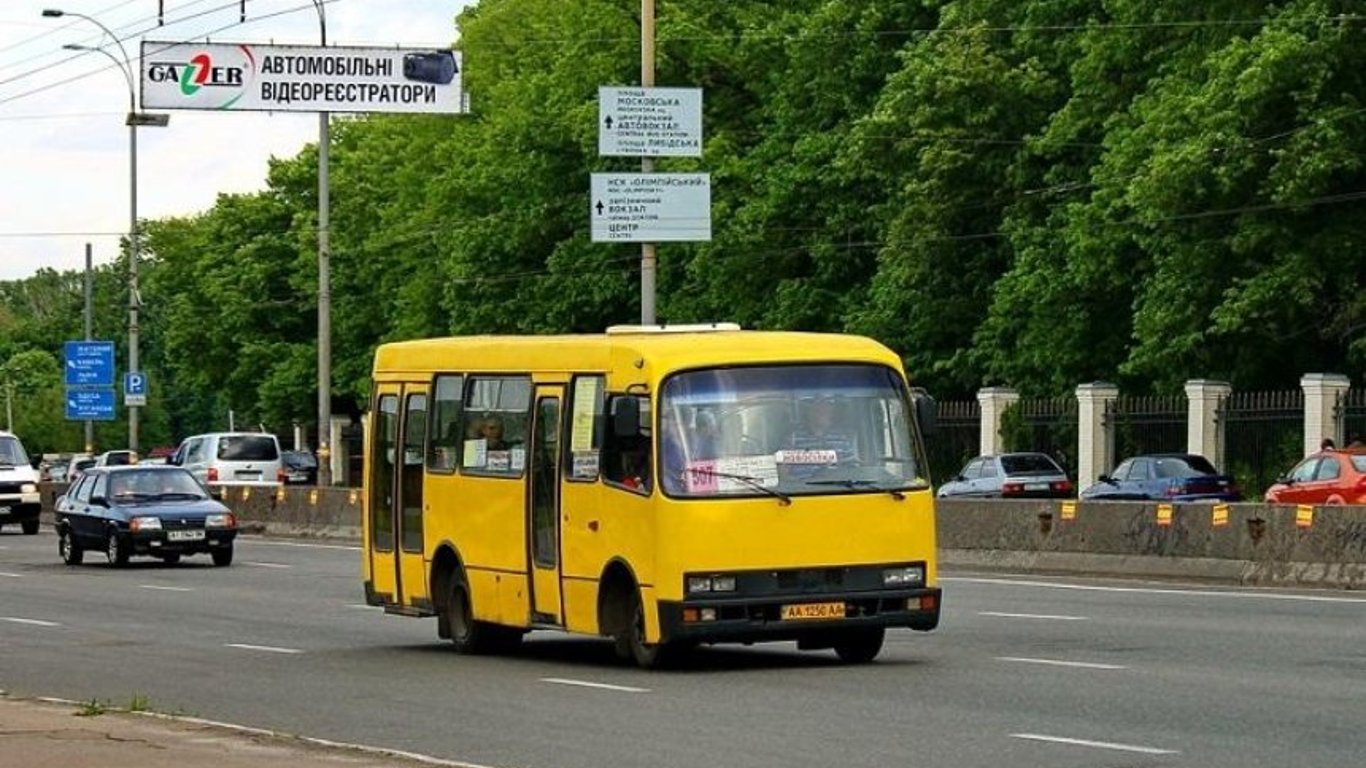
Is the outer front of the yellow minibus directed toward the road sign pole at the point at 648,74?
no

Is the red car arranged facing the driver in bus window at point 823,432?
no

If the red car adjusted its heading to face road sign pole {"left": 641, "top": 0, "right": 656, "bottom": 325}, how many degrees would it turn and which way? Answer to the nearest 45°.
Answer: approximately 45° to its left

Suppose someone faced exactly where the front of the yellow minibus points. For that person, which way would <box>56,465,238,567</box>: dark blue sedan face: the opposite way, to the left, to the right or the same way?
the same way

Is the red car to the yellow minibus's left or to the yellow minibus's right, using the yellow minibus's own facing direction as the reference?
on its left

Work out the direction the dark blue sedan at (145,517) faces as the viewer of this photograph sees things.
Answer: facing the viewer and to the right of the viewer

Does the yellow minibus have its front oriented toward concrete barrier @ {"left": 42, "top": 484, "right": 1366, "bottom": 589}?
no

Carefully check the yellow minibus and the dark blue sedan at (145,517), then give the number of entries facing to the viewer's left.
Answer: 0

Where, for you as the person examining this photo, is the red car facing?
facing away from the viewer and to the left of the viewer

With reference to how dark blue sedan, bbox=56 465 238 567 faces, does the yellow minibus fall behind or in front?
in front

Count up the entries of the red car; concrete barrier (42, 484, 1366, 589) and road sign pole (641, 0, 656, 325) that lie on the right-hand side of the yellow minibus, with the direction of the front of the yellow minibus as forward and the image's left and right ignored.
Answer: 0

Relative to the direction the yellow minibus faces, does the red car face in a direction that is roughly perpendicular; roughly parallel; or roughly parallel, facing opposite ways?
roughly parallel, facing opposite ways
